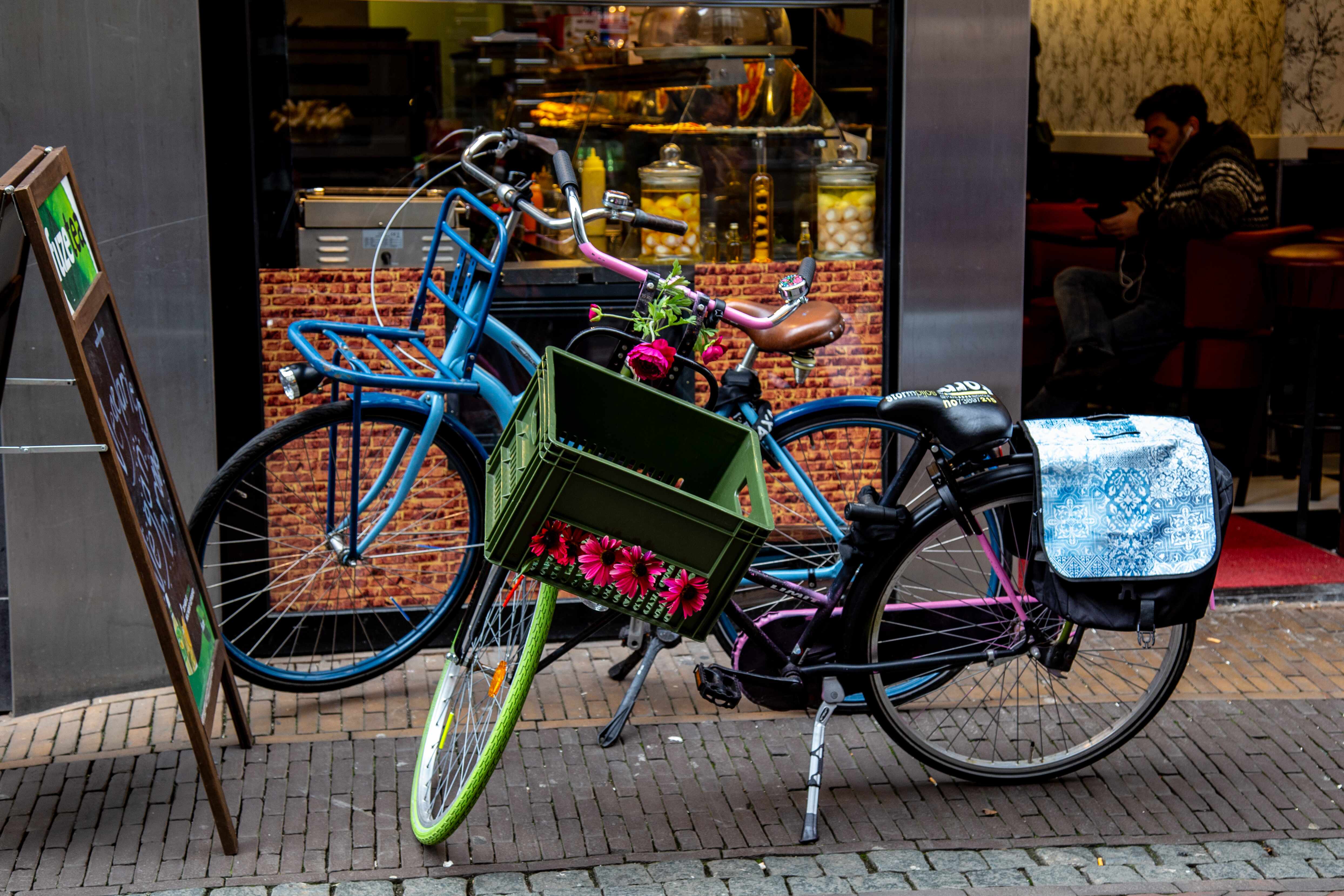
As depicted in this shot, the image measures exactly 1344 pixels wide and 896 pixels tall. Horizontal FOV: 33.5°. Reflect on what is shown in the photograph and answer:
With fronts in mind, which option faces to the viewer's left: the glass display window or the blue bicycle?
the blue bicycle

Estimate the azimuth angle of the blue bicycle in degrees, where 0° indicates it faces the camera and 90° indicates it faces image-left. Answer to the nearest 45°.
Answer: approximately 90°

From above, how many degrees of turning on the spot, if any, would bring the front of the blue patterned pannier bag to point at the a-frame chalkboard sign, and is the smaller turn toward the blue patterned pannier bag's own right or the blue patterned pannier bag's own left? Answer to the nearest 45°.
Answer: approximately 90° to the blue patterned pannier bag's own right

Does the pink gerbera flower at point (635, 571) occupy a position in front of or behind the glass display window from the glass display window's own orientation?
in front

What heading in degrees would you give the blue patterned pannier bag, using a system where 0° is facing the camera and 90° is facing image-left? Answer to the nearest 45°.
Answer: approximately 0°

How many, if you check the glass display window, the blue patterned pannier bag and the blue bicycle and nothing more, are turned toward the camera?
2

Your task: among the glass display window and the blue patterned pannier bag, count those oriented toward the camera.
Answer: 2

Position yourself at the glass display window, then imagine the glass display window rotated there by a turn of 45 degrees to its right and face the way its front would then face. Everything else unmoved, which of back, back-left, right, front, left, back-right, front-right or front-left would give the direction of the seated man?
back

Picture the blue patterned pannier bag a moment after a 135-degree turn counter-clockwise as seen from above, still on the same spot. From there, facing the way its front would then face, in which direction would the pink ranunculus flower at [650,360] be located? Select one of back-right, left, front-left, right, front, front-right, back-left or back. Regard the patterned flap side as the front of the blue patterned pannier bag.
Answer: back-left

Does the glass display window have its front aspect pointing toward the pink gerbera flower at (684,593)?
yes

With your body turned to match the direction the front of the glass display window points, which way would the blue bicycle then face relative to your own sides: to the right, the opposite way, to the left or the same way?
to the right
